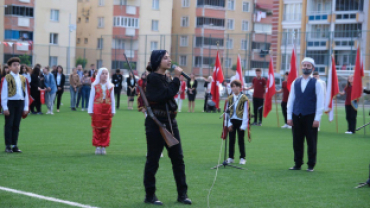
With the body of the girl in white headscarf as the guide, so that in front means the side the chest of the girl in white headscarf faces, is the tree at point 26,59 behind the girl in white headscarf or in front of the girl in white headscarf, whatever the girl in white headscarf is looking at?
behind

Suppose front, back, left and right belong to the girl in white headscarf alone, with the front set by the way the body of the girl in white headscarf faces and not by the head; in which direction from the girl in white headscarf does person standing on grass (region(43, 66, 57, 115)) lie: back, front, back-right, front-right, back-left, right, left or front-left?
back

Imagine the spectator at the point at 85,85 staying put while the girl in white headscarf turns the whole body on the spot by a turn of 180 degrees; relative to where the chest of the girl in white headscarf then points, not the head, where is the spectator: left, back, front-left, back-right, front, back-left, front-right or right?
front

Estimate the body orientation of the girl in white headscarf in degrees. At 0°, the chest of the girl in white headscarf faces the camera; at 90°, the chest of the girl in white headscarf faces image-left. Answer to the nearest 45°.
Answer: approximately 0°
